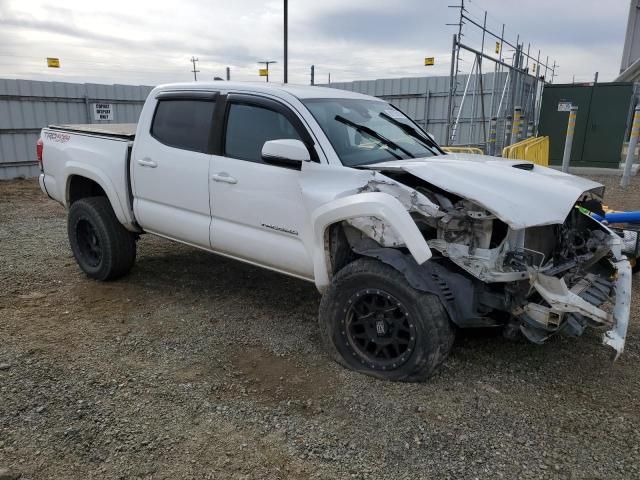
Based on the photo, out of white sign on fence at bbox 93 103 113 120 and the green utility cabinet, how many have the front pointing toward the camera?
2

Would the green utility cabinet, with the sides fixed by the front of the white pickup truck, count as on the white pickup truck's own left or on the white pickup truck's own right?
on the white pickup truck's own left

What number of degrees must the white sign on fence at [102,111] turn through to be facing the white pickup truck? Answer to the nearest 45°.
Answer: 0° — it already faces it

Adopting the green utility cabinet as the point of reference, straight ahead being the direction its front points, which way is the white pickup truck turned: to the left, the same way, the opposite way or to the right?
to the left

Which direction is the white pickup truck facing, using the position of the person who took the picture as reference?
facing the viewer and to the right of the viewer

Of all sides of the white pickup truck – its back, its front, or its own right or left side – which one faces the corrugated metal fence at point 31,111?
back

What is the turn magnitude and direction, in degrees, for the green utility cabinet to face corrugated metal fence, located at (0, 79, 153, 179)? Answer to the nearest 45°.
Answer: approximately 45° to its right

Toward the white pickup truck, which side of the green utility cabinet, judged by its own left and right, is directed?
front

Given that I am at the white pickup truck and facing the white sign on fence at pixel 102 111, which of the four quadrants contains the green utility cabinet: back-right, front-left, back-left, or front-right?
front-right

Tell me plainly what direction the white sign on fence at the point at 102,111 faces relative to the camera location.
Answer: facing the viewer

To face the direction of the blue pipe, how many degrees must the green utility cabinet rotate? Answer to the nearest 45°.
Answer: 0° — it already faces it
